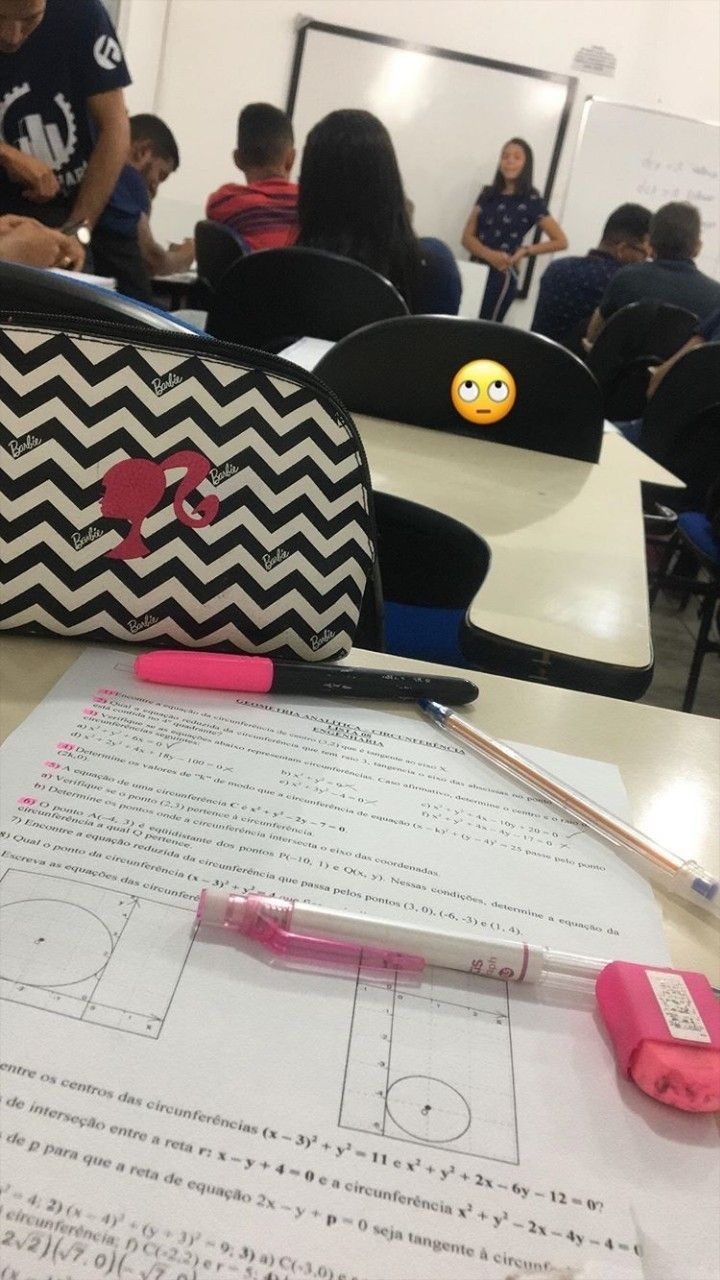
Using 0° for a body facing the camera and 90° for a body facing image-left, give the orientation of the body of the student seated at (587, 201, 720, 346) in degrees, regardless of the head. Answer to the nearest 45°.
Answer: approximately 180°

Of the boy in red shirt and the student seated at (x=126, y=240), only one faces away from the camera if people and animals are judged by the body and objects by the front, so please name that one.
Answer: the boy in red shirt

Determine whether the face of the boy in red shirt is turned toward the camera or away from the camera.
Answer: away from the camera

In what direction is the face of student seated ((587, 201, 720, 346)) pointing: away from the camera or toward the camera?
away from the camera

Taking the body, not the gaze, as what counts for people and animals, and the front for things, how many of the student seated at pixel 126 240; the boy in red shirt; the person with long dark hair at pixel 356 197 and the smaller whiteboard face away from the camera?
2

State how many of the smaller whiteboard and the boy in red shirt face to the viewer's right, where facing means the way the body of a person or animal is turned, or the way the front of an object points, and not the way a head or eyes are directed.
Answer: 0

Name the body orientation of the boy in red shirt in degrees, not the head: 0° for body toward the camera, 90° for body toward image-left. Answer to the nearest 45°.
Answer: approximately 180°

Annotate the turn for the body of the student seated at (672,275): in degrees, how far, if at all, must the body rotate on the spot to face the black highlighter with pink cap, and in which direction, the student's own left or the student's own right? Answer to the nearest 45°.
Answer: approximately 180°

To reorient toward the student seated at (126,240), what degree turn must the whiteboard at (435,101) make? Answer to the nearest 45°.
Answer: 0° — it already faces them

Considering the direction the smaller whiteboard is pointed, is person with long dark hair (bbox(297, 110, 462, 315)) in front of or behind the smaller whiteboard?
in front

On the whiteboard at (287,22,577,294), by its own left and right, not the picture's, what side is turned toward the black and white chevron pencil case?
front

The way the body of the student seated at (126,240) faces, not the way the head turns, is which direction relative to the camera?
to the viewer's right

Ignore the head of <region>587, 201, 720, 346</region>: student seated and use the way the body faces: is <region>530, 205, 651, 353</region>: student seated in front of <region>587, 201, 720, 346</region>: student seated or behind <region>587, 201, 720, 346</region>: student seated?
in front

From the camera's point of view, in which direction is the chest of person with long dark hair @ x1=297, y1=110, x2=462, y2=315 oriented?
away from the camera

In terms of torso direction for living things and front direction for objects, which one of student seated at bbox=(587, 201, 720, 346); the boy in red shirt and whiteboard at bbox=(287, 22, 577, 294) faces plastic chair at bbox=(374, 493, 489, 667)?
the whiteboard
